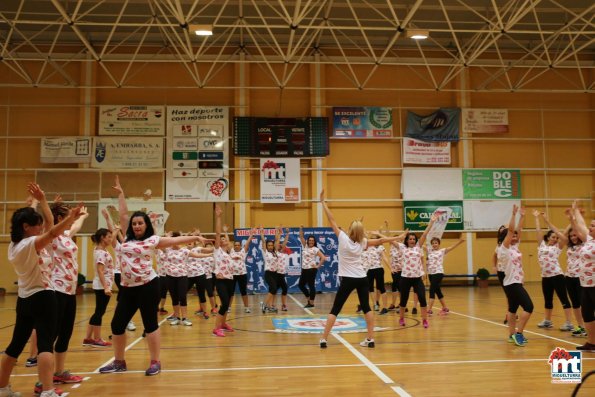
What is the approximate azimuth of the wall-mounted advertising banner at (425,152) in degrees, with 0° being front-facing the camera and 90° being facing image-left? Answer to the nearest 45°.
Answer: approximately 0°

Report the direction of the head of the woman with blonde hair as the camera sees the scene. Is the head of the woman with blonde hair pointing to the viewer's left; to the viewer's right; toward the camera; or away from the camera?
away from the camera

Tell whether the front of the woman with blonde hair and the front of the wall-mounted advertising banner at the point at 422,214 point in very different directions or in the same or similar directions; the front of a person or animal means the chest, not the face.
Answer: very different directions

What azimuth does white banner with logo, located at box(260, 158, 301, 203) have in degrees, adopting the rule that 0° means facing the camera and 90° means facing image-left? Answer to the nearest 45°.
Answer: approximately 0°

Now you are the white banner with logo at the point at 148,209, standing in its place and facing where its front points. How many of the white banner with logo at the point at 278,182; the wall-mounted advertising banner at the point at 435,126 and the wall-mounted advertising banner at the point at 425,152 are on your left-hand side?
3

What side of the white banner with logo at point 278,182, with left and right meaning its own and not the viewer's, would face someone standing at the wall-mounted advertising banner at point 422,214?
left

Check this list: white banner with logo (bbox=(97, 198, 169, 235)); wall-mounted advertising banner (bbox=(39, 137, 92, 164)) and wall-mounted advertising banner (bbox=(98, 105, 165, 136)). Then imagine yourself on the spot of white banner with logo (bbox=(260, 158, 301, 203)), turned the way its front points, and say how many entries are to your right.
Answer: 3

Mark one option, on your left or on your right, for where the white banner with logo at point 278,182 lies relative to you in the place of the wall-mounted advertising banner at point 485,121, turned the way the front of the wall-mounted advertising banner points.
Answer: on your right

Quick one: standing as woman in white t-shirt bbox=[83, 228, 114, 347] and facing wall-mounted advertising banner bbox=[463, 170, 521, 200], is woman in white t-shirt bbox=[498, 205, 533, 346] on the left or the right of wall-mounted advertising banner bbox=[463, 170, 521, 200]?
right
